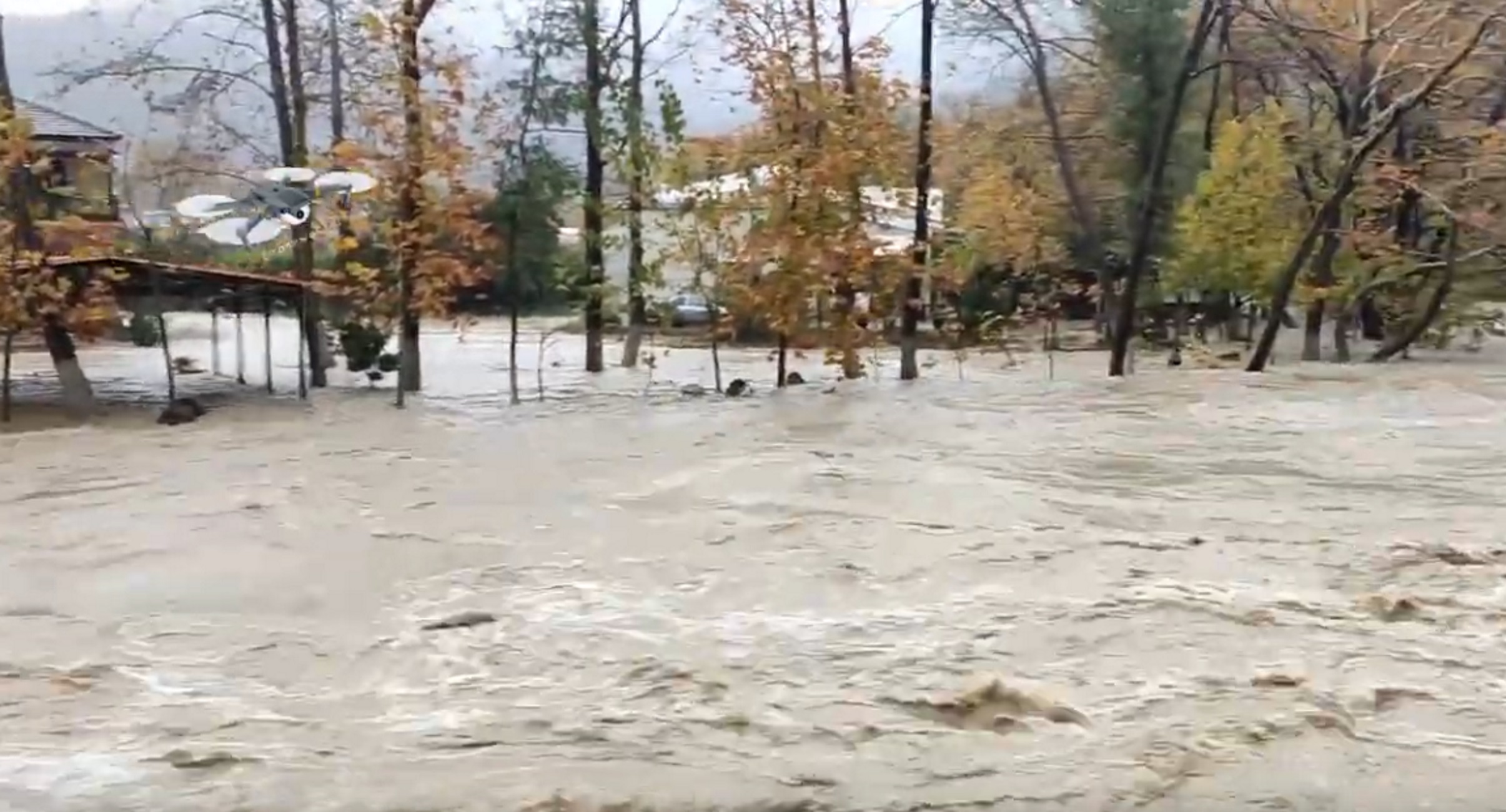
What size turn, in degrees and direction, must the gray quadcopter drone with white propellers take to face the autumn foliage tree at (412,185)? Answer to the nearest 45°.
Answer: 0° — it already faces it

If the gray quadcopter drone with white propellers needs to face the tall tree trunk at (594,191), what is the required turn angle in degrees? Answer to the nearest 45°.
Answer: approximately 45° to its left

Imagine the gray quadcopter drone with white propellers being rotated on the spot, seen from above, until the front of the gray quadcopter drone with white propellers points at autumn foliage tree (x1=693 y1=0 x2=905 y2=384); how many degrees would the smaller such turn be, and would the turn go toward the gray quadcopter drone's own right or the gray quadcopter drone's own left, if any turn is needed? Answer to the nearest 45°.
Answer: approximately 45° to the gray quadcopter drone's own left

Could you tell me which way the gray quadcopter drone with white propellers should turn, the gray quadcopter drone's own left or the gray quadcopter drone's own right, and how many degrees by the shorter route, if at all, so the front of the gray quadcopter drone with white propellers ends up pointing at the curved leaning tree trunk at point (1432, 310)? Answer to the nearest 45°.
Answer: approximately 45° to the gray quadcopter drone's own left

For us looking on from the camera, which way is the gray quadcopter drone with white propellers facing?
facing the viewer and to the right of the viewer

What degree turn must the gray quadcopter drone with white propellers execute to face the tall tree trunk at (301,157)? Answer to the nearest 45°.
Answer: approximately 135° to its left

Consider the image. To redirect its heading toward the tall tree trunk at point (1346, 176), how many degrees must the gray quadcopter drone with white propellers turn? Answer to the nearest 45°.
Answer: approximately 45° to its left

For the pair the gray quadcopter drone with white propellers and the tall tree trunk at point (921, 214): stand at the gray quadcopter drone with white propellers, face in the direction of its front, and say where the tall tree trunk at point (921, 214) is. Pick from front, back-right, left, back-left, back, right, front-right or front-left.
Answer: front-left

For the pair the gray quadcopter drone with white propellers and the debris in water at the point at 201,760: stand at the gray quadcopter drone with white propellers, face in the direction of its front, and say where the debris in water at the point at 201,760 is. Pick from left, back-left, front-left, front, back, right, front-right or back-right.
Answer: front-right

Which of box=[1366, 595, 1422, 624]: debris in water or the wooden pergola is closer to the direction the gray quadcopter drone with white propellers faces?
the debris in water

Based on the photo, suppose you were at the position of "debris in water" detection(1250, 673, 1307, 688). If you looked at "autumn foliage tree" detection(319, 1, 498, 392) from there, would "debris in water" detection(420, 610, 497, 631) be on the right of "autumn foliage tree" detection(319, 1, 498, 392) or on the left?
left
